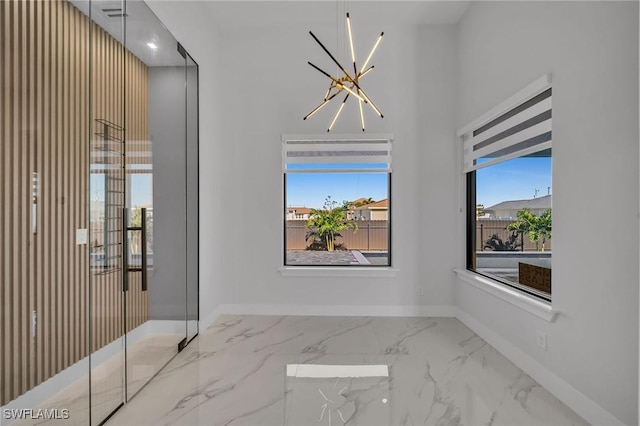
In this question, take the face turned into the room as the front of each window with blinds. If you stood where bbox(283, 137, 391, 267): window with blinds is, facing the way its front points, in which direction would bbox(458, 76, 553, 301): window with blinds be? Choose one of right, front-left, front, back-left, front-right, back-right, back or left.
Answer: front-left

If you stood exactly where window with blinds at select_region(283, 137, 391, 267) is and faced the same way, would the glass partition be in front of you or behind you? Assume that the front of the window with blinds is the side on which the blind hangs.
in front

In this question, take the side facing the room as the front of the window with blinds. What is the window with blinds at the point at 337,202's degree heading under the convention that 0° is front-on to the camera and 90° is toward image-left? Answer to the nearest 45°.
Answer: approximately 0°

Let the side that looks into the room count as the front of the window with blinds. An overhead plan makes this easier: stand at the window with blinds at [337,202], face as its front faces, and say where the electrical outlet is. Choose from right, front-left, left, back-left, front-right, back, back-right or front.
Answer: front-left
